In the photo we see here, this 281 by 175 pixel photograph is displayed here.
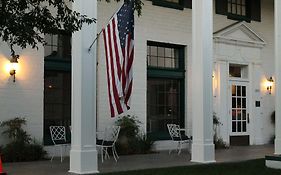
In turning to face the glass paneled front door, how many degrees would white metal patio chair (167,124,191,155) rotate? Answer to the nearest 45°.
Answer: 0° — it already faces it

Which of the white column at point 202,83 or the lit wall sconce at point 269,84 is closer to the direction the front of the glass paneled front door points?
the white column

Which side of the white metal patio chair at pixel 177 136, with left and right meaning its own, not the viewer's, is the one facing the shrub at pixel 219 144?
front

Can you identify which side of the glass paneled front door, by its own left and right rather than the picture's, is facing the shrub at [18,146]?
right

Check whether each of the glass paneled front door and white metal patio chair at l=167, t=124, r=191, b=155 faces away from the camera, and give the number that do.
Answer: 0

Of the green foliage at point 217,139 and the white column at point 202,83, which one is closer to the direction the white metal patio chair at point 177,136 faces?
the white column

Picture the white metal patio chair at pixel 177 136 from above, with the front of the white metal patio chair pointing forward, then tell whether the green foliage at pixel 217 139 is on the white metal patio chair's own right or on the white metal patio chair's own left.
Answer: on the white metal patio chair's own left

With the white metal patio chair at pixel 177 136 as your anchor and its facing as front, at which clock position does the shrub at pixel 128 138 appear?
The shrub is roughly at 4 o'clock from the white metal patio chair.

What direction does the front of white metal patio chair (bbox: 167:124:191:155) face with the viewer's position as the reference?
facing the viewer and to the right of the viewer
